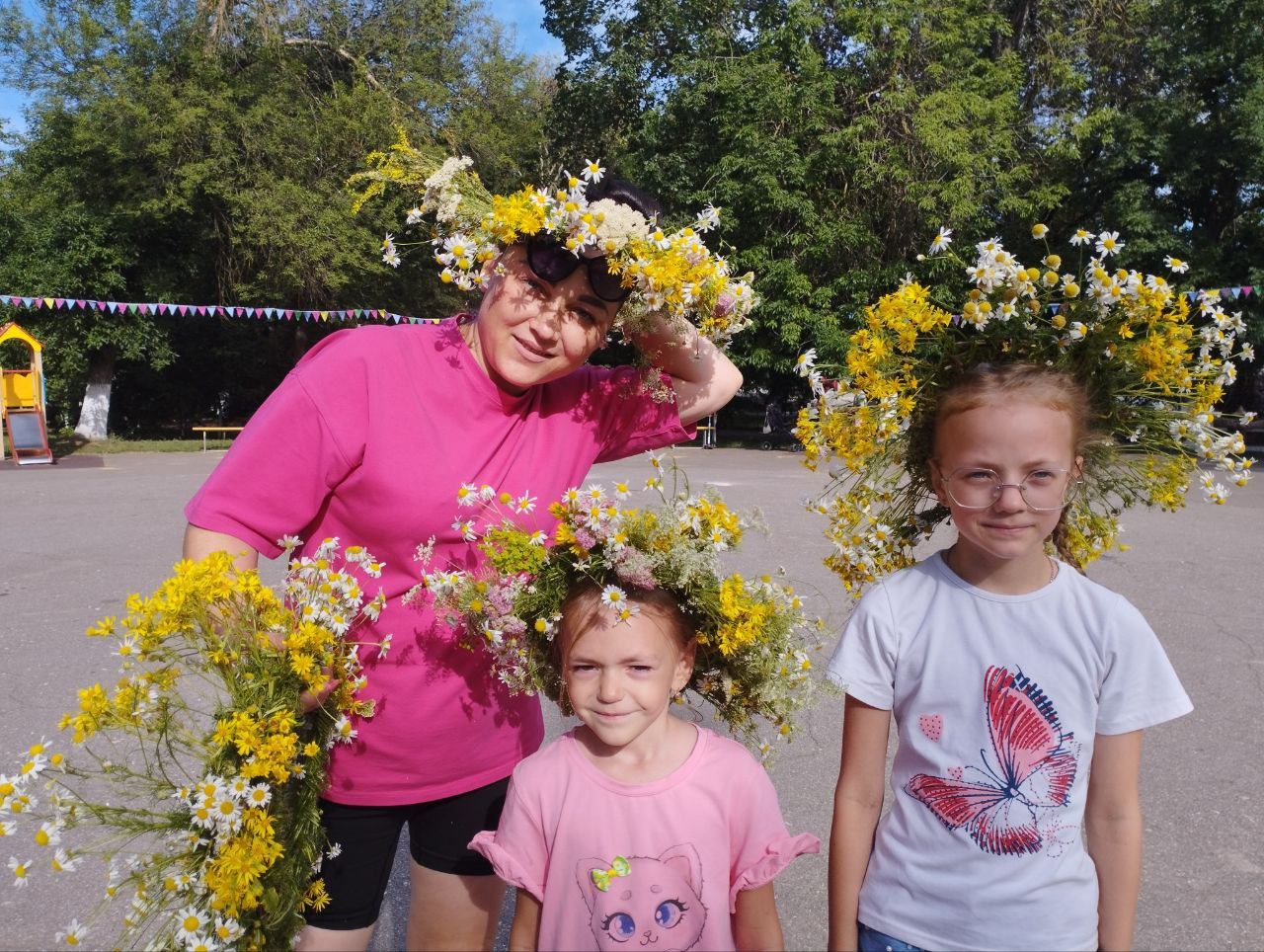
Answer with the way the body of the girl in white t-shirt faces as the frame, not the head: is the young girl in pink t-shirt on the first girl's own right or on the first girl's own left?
on the first girl's own right

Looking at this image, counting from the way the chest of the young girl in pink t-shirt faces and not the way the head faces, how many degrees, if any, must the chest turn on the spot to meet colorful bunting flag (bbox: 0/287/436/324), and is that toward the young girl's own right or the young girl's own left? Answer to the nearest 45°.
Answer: approximately 135° to the young girl's own right

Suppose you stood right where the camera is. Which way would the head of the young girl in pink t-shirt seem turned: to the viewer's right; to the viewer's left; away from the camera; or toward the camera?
toward the camera

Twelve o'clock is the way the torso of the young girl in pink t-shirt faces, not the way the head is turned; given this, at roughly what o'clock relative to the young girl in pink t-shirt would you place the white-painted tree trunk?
The white-painted tree trunk is roughly at 5 o'clock from the young girl in pink t-shirt.

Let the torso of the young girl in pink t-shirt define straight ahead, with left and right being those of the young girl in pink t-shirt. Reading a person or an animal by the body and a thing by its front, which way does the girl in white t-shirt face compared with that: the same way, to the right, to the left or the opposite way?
the same way

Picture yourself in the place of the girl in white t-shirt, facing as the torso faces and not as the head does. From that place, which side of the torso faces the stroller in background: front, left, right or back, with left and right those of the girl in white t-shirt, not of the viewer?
back

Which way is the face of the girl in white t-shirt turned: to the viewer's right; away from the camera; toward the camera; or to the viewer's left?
toward the camera

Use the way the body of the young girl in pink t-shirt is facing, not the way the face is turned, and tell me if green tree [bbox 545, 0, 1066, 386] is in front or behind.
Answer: behind

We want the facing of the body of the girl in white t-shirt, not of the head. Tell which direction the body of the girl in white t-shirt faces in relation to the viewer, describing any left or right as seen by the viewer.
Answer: facing the viewer

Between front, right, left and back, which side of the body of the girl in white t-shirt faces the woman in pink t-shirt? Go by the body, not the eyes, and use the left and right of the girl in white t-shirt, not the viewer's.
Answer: right

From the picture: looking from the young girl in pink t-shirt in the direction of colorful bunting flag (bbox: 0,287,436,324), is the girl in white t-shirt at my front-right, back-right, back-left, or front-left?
back-right

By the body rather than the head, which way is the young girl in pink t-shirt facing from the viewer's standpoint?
toward the camera

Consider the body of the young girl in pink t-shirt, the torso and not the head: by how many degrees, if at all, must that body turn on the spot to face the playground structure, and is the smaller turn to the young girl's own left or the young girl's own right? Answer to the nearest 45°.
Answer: approximately 135° to the young girl's own right

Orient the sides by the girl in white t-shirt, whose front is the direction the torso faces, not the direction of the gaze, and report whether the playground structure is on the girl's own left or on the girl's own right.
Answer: on the girl's own right

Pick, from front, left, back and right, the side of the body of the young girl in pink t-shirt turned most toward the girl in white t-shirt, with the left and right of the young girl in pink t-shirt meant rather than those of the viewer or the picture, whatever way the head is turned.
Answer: left
